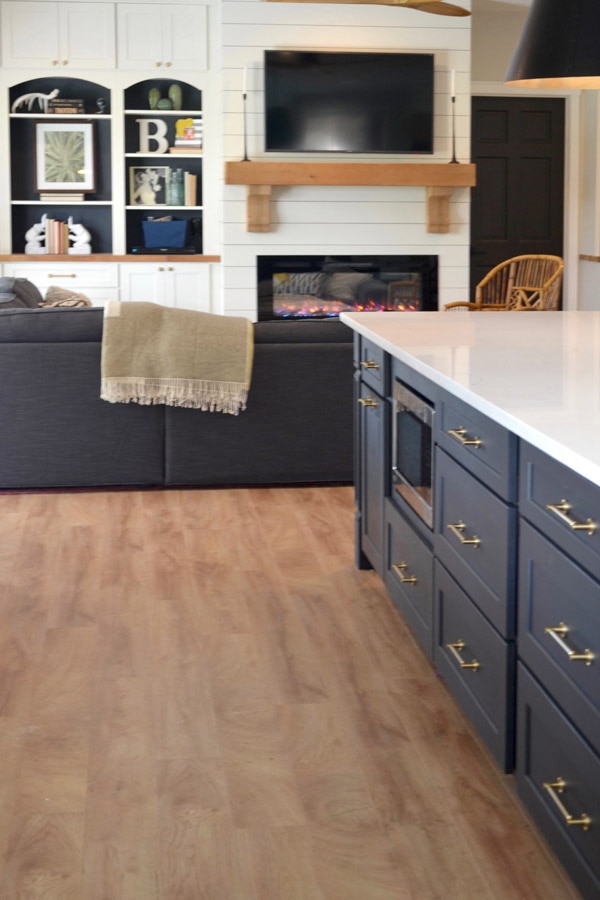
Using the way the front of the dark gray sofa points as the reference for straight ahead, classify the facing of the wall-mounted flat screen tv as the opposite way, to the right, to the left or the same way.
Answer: the opposite way

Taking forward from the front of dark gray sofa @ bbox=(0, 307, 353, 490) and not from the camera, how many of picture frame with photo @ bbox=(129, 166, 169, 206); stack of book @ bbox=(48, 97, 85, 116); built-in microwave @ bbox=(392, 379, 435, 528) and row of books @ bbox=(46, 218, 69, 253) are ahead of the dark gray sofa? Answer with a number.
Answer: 3

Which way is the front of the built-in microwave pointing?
to the viewer's left

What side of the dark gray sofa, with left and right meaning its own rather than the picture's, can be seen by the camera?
back

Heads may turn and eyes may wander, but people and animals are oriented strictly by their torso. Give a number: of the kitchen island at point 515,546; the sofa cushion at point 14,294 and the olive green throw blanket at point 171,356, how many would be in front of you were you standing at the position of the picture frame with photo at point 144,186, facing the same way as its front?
3

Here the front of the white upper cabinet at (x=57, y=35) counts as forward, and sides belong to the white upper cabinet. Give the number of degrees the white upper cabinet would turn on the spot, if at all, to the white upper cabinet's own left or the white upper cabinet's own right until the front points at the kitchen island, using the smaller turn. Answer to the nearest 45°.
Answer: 0° — it already faces it

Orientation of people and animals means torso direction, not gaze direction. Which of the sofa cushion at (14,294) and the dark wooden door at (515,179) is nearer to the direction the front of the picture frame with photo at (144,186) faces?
the sofa cushion

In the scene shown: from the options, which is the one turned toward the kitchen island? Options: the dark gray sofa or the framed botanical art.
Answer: the framed botanical art
